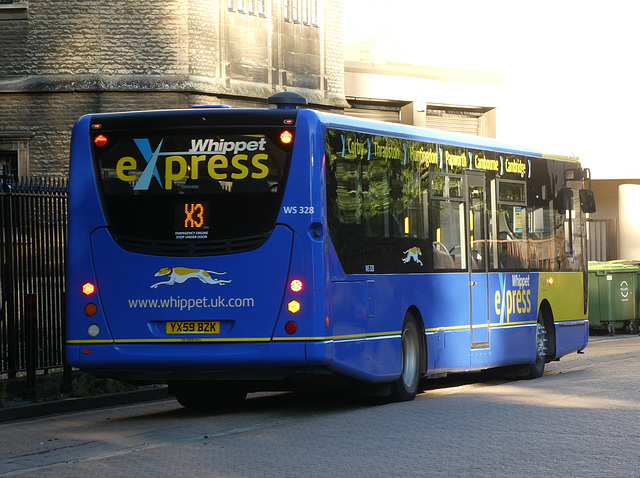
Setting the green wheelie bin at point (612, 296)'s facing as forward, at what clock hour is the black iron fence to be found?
The black iron fence is roughly at 1 o'clock from the green wheelie bin.

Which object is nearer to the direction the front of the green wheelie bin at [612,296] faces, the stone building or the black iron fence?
the black iron fence

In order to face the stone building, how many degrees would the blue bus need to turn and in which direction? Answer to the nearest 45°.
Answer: approximately 45° to its left

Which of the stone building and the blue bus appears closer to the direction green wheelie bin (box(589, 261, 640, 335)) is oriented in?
the blue bus

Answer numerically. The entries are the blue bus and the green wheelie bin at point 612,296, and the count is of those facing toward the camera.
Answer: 1

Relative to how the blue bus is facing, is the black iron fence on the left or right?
on its left

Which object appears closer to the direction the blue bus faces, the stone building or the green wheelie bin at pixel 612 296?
the green wheelie bin

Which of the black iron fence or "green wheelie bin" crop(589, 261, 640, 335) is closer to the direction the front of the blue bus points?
the green wheelie bin

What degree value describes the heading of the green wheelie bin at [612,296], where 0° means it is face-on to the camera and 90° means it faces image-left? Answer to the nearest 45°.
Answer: approximately 0°

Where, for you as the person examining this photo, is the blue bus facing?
facing away from the viewer and to the right of the viewer
